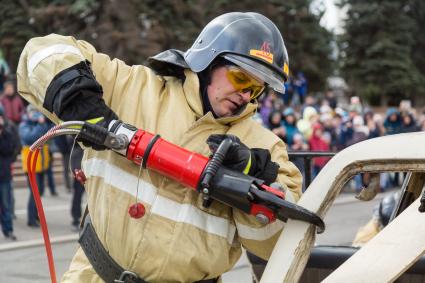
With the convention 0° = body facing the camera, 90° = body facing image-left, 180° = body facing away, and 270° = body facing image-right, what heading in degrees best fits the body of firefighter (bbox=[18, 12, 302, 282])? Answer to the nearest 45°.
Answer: approximately 315°

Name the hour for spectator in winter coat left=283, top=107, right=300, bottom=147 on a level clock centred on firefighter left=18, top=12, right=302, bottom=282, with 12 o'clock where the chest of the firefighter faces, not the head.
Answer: The spectator in winter coat is roughly at 8 o'clock from the firefighter.

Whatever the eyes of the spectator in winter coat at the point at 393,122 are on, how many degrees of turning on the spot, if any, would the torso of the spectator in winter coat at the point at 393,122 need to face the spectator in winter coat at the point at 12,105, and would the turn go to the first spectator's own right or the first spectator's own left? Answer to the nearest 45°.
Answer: approximately 45° to the first spectator's own right

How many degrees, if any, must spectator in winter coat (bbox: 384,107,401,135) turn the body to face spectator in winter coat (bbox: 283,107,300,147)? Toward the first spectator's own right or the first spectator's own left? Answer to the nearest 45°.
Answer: approximately 45° to the first spectator's own right

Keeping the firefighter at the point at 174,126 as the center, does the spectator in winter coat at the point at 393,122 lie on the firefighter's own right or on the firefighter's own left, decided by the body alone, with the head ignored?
on the firefighter's own left

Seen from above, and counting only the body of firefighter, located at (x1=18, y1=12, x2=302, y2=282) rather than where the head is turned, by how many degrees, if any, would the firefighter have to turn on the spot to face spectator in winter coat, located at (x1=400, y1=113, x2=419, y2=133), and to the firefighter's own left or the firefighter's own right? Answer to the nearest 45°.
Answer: approximately 90° to the firefighter's own left

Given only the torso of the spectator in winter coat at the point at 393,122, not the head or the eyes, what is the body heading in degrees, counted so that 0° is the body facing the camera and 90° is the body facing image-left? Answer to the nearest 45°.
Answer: approximately 0°

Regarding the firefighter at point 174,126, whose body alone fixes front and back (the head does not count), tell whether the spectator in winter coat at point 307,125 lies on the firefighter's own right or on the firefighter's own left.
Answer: on the firefighter's own left
